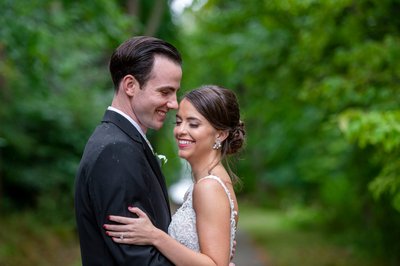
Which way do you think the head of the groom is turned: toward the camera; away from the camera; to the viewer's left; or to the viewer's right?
to the viewer's right

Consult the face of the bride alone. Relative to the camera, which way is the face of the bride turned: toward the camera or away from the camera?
toward the camera

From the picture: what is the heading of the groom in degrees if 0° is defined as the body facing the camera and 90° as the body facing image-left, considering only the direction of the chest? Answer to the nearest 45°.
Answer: approximately 270°

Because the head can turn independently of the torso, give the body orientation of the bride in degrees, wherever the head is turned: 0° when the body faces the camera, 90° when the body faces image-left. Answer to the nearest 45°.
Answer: approximately 90°

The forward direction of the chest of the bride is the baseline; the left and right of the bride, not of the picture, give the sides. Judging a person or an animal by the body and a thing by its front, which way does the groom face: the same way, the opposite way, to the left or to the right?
the opposite way
